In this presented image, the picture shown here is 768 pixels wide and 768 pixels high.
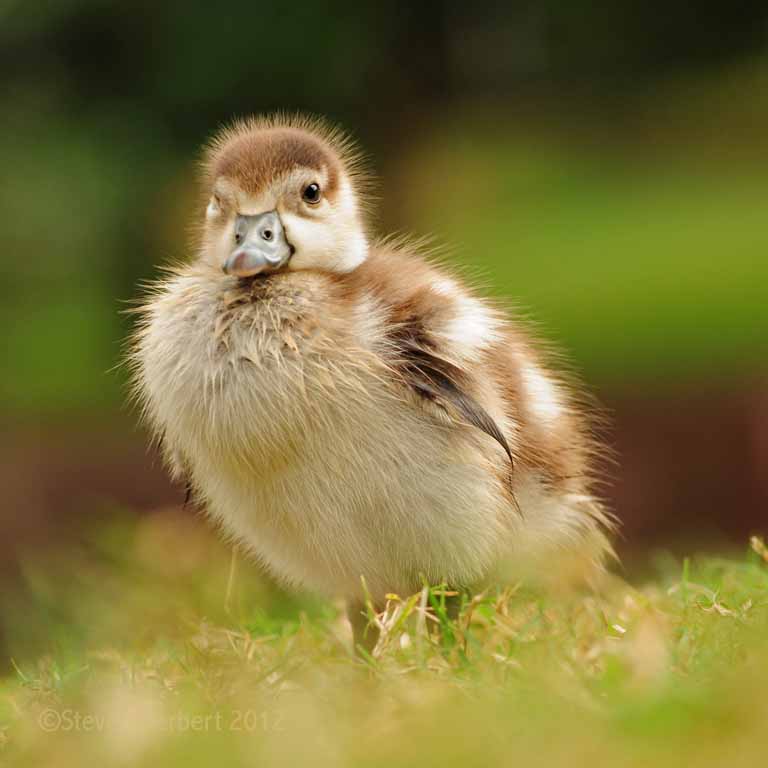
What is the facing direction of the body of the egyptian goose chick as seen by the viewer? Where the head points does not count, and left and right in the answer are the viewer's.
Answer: facing the viewer and to the left of the viewer
